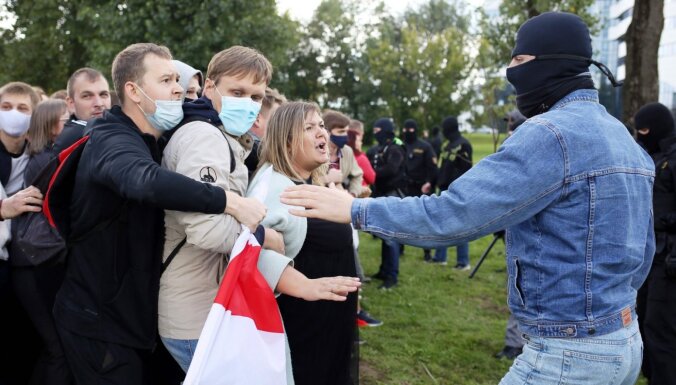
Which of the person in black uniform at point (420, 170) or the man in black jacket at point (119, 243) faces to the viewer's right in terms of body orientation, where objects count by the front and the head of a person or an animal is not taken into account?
the man in black jacket

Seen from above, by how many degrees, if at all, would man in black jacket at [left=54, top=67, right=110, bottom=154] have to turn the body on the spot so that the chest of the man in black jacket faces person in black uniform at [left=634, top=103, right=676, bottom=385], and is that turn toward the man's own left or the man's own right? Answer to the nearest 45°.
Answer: approximately 45° to the man's own left

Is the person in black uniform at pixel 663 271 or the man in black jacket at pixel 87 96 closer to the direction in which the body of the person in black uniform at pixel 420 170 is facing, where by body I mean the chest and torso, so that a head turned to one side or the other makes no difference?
the man in black jacket

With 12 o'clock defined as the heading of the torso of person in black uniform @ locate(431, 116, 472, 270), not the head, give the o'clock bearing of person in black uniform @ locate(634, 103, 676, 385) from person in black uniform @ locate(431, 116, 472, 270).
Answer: person in black uniform @ locate(634, 103, 676, 385) is roughly at 10 o'clock from person in black uniform @ locate(431, 116, 472, 270).

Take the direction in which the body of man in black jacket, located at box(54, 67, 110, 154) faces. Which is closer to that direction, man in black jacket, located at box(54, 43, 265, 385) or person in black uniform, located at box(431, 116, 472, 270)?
the man in black jacket

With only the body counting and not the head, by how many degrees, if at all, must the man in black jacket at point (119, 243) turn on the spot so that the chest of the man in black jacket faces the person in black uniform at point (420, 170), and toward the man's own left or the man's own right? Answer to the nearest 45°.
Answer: approximately 45° to the man's own left

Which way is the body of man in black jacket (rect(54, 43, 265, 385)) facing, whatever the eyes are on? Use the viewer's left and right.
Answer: facing to the right of the viewer

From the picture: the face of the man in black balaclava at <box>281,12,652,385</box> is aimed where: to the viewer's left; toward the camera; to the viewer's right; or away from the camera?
to the viewer's left

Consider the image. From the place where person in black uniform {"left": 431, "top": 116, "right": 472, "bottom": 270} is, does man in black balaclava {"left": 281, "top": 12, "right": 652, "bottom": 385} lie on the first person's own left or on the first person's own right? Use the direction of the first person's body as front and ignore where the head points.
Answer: on the first person's own left

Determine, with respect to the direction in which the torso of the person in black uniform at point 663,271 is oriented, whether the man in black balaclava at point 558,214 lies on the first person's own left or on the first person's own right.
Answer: on the first person's own left
